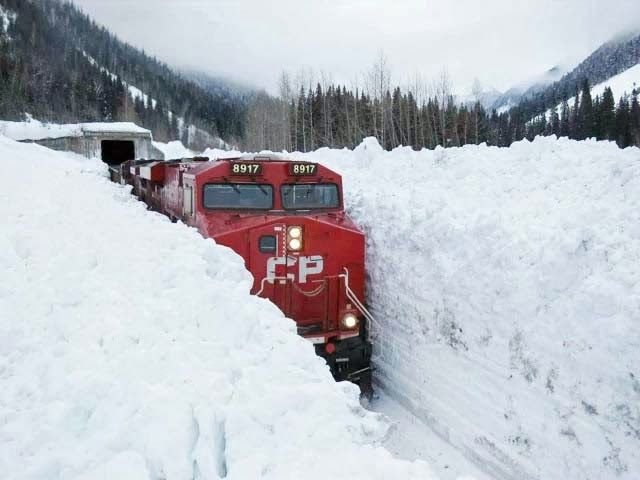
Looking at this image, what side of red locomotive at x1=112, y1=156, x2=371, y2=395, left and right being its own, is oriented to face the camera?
front

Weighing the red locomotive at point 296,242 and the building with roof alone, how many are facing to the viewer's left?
0

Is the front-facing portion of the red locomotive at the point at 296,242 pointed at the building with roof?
no

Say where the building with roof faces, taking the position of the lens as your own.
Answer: facing the viewer and to the right of the viewer

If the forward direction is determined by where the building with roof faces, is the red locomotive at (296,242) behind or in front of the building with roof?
in front
